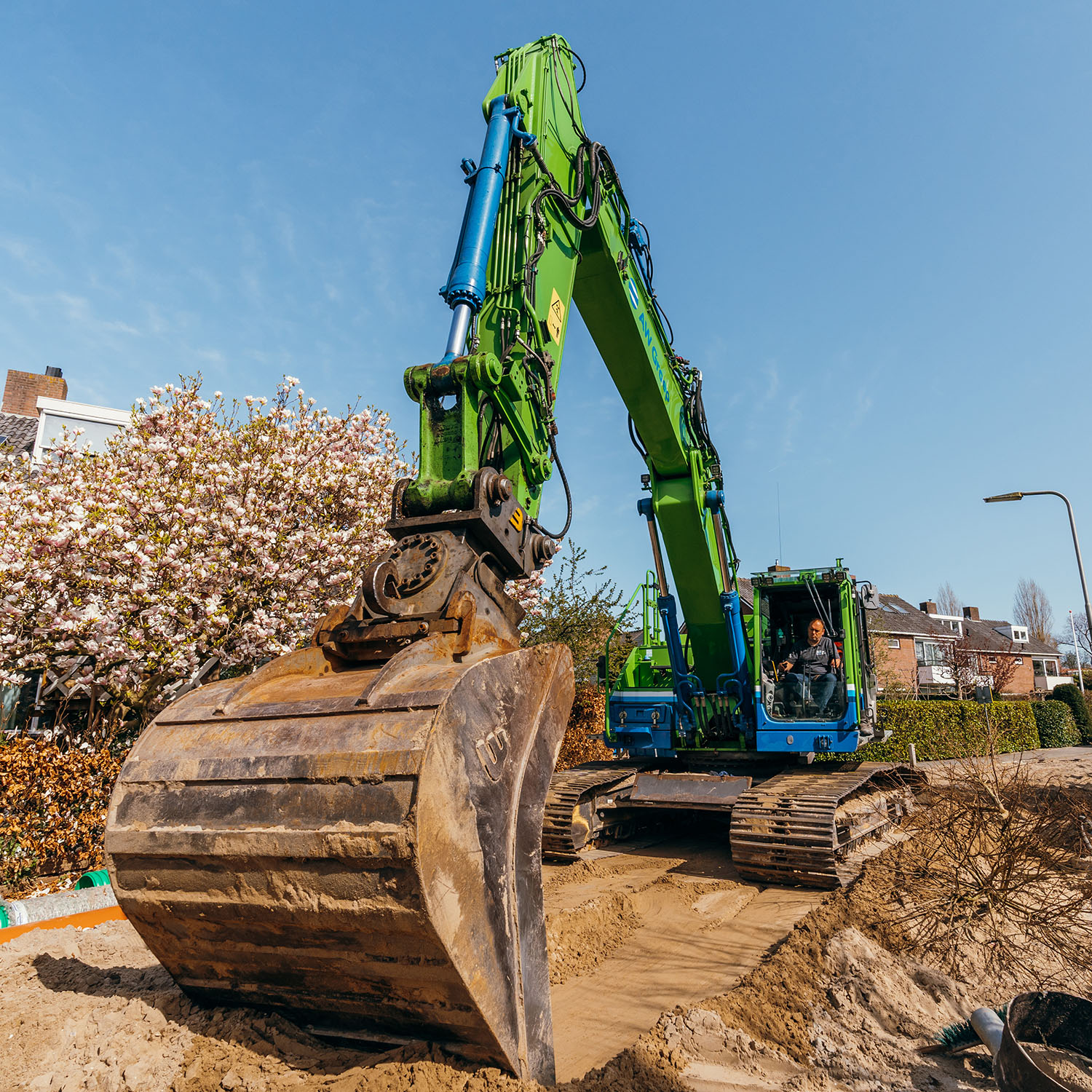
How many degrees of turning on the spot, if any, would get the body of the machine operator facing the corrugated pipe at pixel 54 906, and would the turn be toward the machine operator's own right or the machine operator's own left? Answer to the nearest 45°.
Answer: approximately 45° to the machine operator's own right

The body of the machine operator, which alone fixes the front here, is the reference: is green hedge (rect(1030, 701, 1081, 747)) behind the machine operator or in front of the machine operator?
behind

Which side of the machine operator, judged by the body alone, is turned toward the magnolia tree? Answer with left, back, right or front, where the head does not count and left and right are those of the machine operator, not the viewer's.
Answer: right

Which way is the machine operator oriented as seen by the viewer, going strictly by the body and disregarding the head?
toward the camera

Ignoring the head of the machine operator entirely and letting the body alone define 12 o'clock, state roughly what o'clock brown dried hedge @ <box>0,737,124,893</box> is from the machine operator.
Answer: The brown dried hedge is roughly at 2 o'clock from the machine operator.

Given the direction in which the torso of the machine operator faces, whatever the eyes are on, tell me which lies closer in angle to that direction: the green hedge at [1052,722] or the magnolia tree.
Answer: the magnolia tree

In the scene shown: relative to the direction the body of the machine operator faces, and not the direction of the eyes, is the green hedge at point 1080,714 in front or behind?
behind

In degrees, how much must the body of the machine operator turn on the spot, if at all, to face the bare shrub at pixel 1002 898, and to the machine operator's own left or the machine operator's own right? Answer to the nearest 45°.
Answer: approximately 45° to the machine operator's own left

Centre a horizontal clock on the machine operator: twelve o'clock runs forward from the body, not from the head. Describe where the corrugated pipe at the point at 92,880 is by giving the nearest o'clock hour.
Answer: The corrugated pipe is roughly at 2 o'clock from the machine operator.
